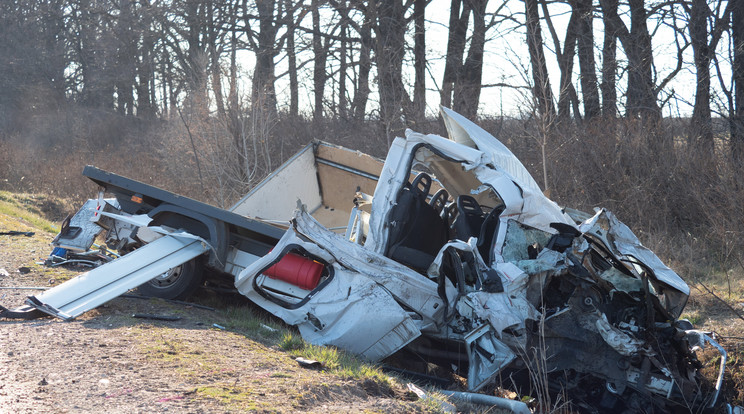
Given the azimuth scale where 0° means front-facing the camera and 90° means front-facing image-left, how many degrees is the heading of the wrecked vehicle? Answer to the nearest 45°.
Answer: approximately 315°

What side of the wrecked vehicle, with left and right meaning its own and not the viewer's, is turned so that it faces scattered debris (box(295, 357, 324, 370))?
right
